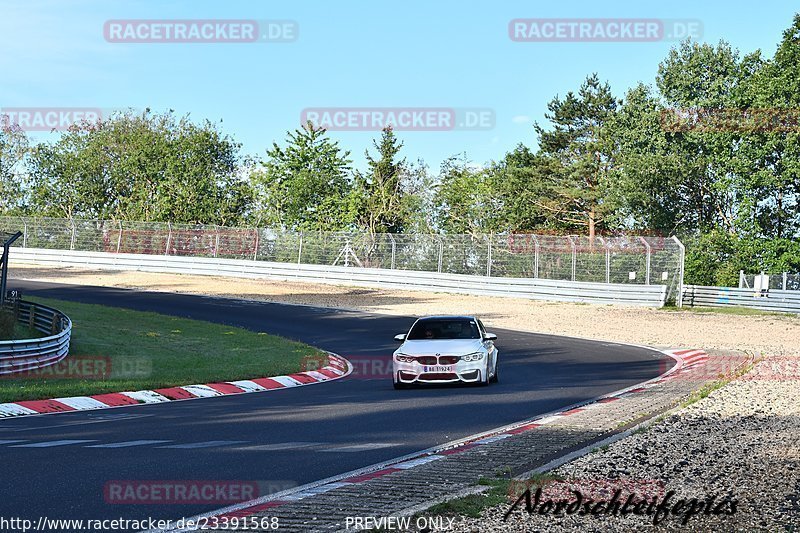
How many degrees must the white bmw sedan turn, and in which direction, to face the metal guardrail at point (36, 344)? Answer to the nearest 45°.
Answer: approximately 90° to its right

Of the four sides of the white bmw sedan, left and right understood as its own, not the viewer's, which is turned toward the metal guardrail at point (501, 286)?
back

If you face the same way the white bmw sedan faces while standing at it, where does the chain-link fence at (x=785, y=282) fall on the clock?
The chain-link fence is roughly at 7 o'clock from the white bmw sedan.

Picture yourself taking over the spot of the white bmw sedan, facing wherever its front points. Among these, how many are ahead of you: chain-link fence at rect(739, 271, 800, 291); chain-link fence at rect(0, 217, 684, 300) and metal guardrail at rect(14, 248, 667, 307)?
0

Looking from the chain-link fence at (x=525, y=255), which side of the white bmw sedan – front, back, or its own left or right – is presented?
back

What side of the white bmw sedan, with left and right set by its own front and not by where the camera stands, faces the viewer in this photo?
front

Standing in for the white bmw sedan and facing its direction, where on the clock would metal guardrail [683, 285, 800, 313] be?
The metal guardrail is roughly at 7 o'clock from the white bmw sedan.
